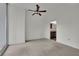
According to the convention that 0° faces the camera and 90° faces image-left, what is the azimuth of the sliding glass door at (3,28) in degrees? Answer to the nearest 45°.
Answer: approximately 270°
